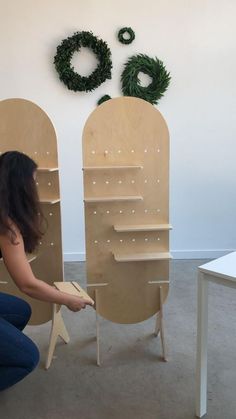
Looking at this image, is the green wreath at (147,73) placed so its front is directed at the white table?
yes

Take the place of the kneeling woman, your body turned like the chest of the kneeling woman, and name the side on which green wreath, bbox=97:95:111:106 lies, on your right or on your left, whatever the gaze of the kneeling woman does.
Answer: on your left

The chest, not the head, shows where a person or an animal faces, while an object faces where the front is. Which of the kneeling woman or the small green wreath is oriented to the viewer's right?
the kneeling woman

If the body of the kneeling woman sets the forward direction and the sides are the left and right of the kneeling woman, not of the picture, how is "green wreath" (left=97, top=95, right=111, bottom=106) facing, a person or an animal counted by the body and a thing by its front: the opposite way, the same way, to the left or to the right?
to the right

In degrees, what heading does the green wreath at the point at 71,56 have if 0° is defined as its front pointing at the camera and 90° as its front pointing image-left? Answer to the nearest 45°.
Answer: approximately 0°

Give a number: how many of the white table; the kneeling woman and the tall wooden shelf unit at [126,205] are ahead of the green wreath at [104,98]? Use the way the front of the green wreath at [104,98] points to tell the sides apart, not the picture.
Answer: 3
